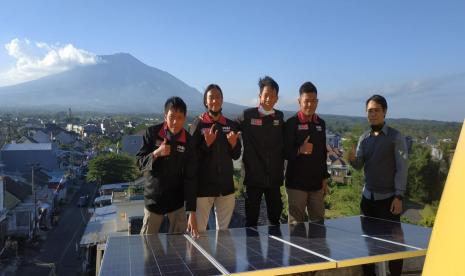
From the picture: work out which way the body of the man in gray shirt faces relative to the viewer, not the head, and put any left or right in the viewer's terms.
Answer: facing the viewer and to the left of the viewer

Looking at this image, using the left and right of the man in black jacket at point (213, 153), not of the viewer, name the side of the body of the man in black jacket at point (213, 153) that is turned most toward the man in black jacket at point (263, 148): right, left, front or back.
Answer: left

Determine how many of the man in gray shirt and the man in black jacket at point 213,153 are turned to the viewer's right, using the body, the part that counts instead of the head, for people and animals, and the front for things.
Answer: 0

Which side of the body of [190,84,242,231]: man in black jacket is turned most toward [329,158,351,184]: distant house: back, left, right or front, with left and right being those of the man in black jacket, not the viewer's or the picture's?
back

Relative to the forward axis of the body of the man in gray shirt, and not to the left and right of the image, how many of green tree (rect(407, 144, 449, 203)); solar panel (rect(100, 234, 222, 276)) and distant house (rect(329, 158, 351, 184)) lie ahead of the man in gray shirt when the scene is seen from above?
1

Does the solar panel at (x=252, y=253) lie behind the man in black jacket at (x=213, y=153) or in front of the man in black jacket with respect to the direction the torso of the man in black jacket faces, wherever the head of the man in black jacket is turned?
in front

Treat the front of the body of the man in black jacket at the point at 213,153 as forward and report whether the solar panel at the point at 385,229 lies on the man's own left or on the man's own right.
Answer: on the man's own left

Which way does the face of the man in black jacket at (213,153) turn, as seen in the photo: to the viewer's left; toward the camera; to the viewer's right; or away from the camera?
toward the camera

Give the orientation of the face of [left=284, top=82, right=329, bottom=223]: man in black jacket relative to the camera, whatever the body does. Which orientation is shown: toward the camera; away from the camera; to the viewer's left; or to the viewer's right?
toward the camera

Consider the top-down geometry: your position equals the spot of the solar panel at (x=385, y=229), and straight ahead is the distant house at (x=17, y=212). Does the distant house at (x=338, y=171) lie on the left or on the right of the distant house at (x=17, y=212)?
right

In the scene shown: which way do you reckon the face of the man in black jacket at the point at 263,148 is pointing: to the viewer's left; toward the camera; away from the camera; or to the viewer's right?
toward the camera

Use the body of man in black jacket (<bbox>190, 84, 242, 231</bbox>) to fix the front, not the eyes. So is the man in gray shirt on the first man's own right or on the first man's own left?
on the first man's own left

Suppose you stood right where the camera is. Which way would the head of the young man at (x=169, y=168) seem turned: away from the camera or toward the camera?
toward the camera

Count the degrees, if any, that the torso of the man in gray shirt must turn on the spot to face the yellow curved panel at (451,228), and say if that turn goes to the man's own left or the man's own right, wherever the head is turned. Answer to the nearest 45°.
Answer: approximately 45° to the man's own left

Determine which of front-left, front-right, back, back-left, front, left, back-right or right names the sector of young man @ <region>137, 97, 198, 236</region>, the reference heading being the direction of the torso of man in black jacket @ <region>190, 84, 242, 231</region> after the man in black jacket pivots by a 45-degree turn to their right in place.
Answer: front

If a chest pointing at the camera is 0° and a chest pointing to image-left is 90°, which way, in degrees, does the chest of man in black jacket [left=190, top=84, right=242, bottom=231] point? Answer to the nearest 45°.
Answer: approximately 0°
